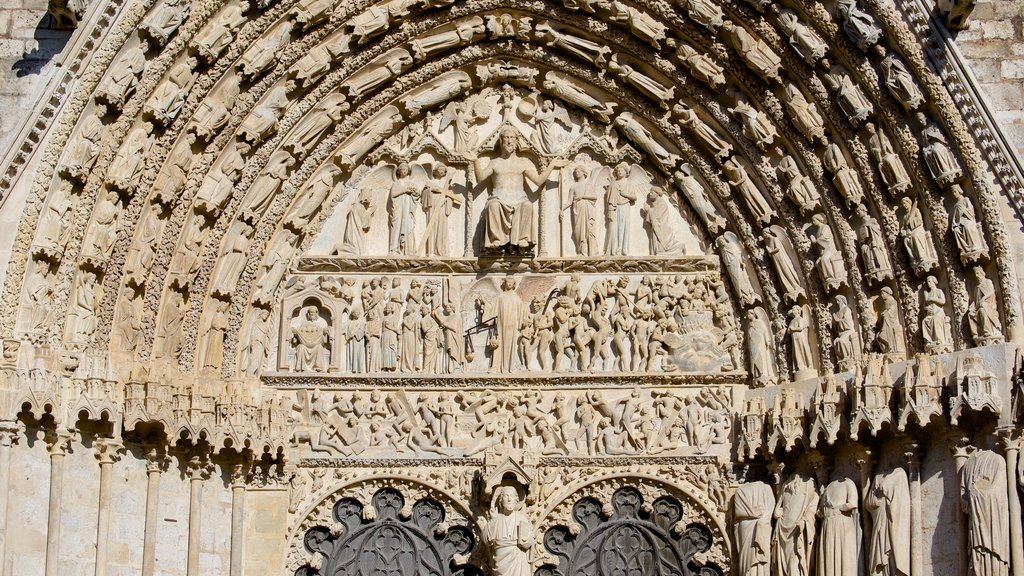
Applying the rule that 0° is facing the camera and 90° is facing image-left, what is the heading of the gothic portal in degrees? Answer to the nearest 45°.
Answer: approximately 0°
